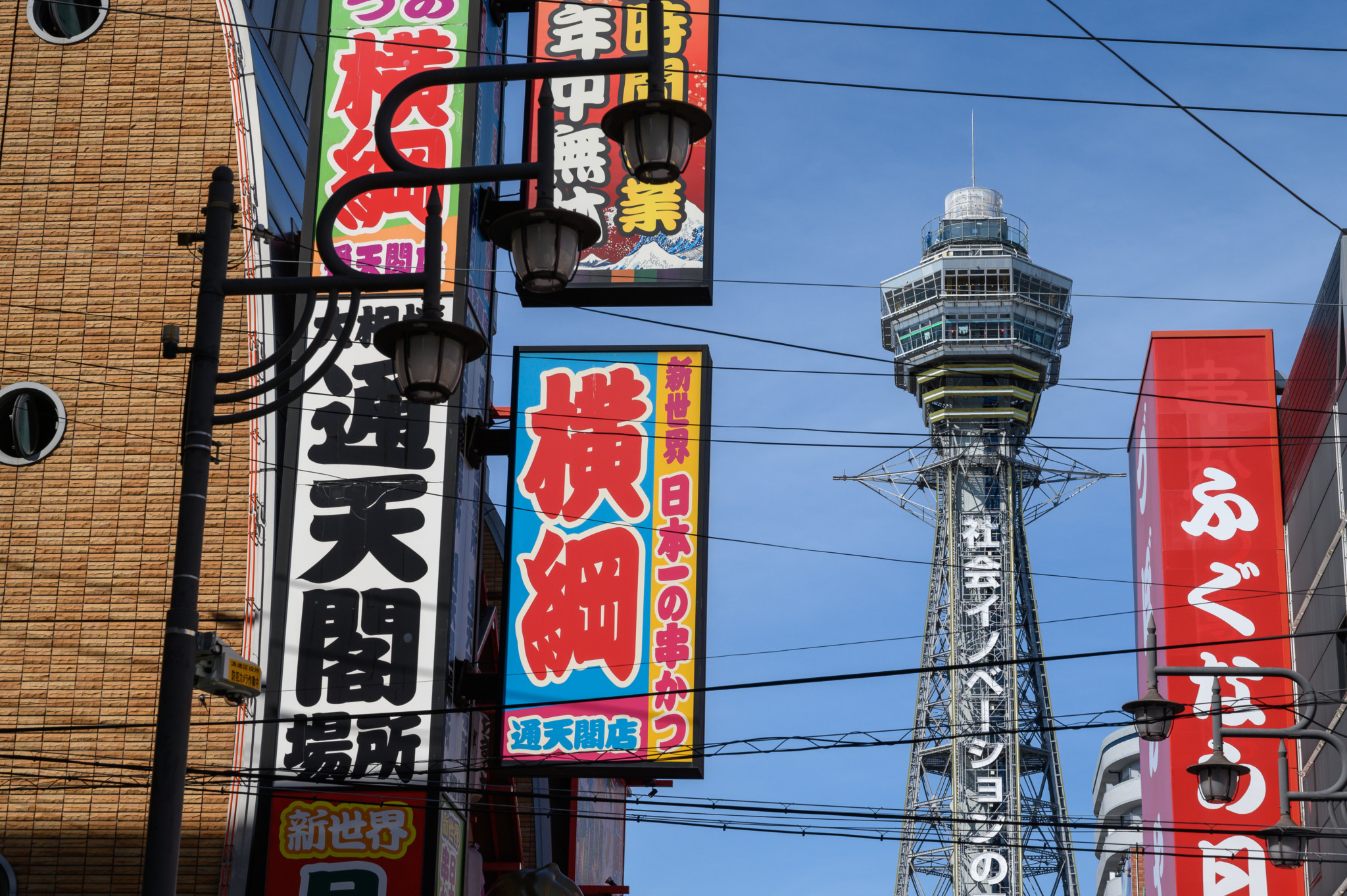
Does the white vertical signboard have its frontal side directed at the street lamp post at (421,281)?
yes

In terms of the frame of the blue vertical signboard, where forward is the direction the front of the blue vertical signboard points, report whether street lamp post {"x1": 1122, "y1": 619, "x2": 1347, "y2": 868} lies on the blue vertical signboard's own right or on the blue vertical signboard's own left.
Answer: on the blue vertical signboard's own left

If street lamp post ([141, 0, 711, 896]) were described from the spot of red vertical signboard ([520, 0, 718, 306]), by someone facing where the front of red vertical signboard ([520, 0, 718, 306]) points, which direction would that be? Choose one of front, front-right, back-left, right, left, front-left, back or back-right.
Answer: front

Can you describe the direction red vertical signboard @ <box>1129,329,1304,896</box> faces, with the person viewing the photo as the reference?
facing the viewer

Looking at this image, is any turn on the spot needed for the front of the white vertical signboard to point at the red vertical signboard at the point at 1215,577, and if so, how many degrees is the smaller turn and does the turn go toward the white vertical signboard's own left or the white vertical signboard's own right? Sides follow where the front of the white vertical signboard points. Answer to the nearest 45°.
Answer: approximately 90° to the white vertical signboard's own left

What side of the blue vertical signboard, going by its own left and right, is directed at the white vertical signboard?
right

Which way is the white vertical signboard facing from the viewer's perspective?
toward the camera

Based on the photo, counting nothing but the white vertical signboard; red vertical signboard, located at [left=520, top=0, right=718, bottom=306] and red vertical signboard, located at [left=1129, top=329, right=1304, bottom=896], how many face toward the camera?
3

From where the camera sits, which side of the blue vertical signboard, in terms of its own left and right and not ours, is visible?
front
